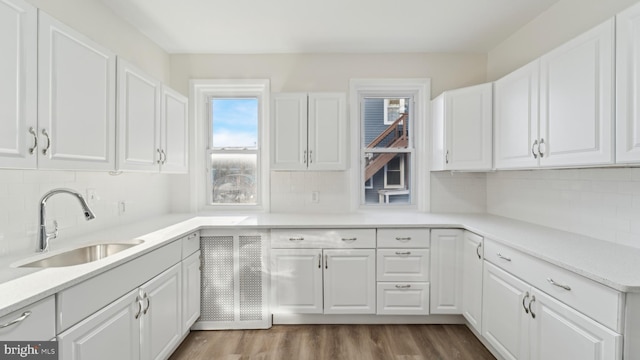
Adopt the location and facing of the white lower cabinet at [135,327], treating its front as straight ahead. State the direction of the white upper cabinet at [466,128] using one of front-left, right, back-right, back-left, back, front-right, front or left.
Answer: front-left

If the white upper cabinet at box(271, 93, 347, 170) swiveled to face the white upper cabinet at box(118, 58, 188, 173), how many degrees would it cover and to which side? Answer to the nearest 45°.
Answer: approximately 45° to its right

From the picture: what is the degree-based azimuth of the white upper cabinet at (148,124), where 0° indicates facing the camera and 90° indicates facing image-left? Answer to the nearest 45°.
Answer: approximately 315°

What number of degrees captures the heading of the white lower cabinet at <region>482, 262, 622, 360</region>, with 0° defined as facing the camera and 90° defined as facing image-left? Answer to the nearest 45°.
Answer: approximately 45°

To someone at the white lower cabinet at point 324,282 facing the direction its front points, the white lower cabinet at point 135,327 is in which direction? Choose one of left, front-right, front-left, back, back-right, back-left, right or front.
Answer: front-right

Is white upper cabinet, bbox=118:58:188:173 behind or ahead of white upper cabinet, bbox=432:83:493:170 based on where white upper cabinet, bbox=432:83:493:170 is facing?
ahead

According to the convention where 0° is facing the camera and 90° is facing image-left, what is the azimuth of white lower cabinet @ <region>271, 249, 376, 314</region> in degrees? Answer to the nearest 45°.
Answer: approximately 0°

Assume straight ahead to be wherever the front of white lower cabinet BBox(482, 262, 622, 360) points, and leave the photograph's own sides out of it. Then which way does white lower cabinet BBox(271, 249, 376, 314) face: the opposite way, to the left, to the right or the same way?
to the left

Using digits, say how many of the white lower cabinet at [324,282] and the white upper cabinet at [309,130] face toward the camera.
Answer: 2

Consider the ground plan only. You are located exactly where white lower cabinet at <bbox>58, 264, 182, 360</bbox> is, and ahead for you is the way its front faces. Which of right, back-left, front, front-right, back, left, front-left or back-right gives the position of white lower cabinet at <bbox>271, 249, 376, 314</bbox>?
front-left

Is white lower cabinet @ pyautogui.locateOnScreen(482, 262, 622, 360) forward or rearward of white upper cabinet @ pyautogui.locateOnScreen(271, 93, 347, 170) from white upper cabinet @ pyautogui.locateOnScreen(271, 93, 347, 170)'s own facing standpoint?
forward
